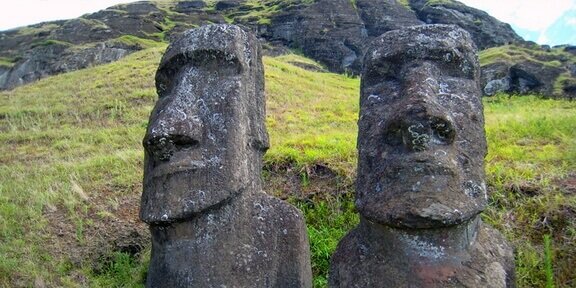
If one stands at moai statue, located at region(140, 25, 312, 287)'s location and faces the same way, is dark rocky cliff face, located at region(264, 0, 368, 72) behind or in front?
behind

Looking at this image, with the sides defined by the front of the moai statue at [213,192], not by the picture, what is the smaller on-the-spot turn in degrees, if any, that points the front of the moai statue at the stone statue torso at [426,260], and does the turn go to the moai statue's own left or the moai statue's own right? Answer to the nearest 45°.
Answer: approximately 90° to the moai statue's own left

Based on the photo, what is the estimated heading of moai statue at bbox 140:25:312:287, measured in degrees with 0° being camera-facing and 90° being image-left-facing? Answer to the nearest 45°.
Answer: approximately 45°

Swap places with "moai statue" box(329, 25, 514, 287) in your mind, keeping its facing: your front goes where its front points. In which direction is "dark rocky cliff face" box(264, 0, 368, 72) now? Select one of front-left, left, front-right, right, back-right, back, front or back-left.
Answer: back

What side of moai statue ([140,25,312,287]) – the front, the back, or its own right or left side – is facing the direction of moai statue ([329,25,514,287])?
left

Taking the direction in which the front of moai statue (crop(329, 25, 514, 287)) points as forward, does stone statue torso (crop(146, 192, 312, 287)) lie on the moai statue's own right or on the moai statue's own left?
on the moai statue's own right
